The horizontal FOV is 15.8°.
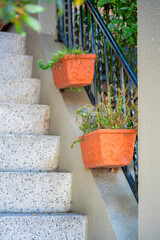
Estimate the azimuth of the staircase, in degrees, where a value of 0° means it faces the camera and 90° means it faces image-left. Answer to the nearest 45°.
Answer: approximately 0°
